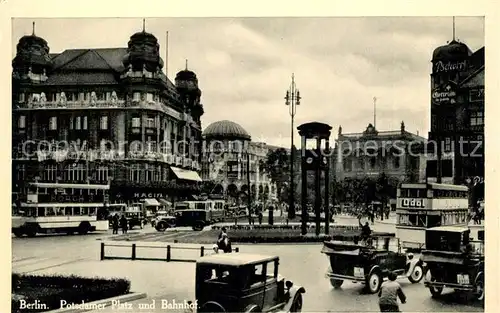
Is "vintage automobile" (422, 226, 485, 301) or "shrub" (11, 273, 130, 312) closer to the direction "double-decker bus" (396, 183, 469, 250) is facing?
the shrub

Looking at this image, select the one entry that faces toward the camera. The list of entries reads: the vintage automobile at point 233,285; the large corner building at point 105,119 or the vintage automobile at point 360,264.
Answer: the large corner building

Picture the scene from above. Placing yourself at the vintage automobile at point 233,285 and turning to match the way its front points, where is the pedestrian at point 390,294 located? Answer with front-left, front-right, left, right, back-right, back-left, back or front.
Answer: front-right

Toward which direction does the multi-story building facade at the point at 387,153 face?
toward the camera

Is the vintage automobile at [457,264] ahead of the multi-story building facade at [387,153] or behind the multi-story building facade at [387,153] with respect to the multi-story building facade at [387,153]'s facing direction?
ahead

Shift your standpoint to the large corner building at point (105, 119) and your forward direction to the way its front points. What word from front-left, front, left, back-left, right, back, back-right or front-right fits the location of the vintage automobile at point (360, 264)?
front-left

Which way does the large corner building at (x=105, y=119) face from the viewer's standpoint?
toward the camera

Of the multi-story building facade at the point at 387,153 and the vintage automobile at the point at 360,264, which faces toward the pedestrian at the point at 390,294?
the multi-story building facade

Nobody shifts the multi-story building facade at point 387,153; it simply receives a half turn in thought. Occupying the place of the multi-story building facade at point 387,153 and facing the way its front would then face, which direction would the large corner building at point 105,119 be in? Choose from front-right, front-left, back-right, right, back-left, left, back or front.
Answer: left
